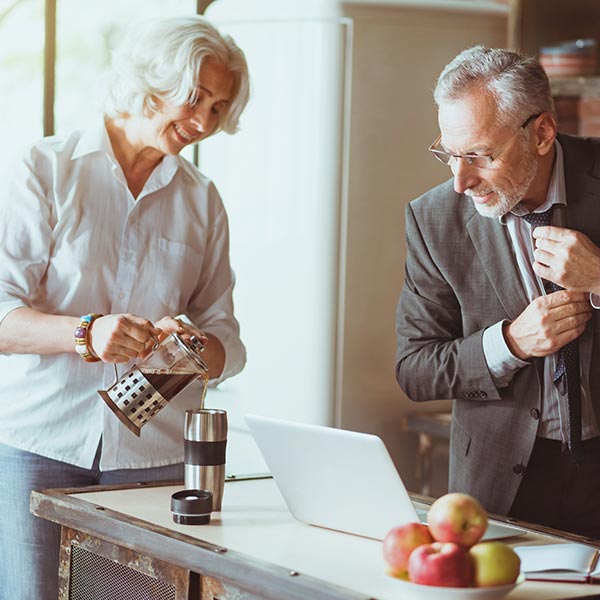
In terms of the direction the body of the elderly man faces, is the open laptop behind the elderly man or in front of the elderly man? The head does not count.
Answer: in front

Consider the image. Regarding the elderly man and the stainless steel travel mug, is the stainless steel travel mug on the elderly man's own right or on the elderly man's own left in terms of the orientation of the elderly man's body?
on the elderly man's own right

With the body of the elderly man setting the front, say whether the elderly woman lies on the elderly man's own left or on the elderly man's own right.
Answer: on the elderly man's own right

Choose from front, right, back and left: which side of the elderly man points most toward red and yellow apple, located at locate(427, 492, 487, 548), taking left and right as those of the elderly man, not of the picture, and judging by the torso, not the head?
front

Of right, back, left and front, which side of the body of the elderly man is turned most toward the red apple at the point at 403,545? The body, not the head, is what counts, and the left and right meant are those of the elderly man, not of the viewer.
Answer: front

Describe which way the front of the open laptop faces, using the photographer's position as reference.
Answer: facing away from the viewer and to the right of the viewer

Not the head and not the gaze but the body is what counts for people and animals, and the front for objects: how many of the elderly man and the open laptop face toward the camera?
1

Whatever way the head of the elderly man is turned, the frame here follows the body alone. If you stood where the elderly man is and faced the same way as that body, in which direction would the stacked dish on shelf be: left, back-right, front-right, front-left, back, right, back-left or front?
back

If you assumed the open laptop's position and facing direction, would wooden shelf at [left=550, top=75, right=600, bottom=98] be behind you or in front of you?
in front

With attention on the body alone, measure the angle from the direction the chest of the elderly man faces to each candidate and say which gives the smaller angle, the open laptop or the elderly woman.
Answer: the open laptop

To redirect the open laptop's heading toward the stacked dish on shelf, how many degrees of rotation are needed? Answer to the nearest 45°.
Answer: approximately 45° to its left

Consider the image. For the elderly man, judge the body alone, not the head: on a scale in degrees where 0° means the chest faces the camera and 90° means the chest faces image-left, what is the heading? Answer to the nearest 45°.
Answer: approximately 0°

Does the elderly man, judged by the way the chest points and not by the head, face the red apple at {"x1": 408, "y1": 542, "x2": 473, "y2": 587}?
yes
